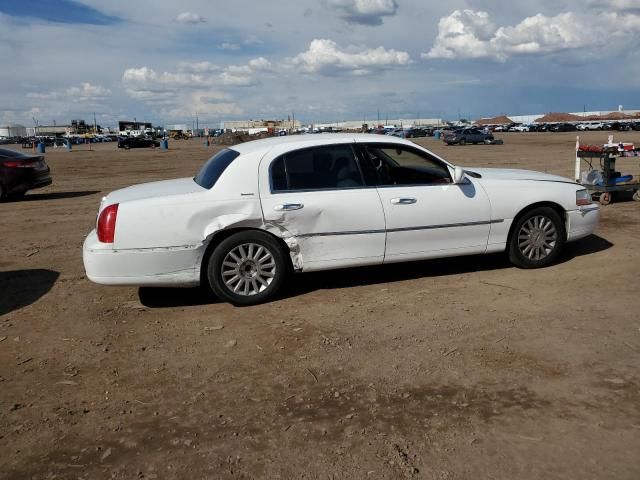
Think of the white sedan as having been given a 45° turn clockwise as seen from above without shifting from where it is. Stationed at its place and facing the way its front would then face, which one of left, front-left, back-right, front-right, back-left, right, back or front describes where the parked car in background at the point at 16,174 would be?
back

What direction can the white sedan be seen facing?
to the viewer's right

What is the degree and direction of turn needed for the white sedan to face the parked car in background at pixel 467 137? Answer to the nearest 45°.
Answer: approximately 90° to its left
